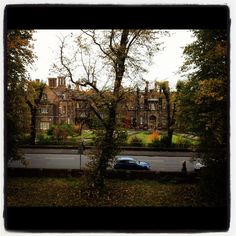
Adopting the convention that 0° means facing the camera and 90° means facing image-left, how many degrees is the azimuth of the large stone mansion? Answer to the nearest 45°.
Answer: approximately 0°

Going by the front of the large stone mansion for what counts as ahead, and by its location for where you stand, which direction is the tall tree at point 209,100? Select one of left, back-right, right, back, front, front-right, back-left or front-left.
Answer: left

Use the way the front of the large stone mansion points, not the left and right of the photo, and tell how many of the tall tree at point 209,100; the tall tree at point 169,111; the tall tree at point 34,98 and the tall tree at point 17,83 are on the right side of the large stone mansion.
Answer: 2

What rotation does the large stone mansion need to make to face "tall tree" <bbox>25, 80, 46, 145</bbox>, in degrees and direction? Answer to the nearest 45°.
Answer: approximately 90° to its right
